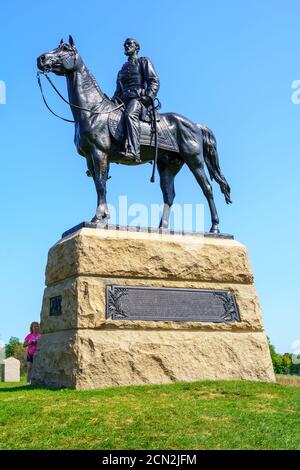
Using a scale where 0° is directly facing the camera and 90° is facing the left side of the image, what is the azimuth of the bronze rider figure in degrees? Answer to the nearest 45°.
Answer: approximately 45°

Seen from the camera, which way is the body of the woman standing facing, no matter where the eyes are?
toward the camera

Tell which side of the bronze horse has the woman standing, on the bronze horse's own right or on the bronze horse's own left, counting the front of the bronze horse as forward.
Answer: on the bronze horse's own right

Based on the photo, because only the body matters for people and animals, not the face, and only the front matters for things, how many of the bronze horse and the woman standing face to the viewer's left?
1

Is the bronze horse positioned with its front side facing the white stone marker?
no

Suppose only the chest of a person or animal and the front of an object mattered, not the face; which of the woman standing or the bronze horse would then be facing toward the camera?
the woman standing

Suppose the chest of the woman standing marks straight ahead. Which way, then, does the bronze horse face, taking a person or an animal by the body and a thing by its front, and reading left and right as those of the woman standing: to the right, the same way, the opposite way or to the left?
to the right

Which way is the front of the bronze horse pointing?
to the viewer's left

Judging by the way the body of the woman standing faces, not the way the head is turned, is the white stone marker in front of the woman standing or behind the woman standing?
behind
